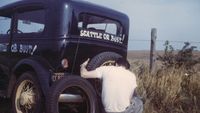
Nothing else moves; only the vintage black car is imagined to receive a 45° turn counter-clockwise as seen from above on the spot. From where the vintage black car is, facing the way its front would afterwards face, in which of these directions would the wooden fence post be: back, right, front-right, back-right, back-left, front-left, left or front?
back-right

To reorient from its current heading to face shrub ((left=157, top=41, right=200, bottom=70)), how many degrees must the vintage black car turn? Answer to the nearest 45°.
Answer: approximately 90° to its right

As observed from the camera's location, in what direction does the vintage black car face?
facing away from the viewer and to the left of the viewer
